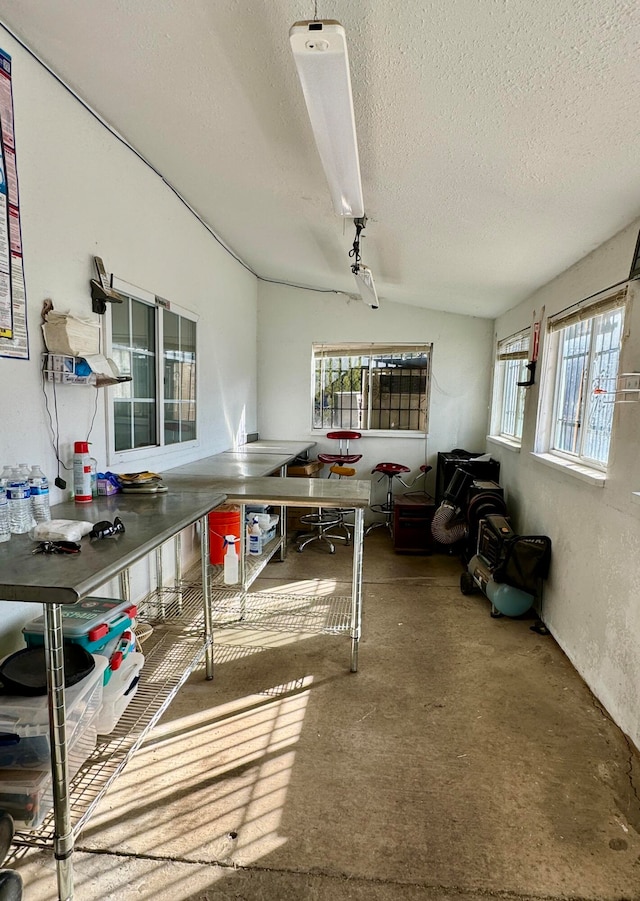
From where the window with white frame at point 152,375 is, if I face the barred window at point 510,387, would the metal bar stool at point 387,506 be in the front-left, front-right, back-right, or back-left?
front-left

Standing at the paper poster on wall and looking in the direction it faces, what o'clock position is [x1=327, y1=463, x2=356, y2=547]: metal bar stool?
The metal bar stool is roughly at 11 o'clock from the paper poster on wall.

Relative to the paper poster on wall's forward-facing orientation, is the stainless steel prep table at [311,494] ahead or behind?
ahead

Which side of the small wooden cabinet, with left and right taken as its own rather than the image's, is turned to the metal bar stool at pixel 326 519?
right

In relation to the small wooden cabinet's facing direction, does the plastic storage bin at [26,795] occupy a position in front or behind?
in front

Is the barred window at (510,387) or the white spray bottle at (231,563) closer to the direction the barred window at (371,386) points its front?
the white spray bottle

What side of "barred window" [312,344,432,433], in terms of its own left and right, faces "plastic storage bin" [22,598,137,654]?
front

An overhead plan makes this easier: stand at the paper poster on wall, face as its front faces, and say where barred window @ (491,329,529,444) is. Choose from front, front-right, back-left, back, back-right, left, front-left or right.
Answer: front

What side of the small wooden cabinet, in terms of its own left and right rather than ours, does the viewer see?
front

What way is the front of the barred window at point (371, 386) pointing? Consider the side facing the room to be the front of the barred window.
toward the camera

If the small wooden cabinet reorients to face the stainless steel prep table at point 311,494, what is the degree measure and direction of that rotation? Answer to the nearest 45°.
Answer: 0° — it already faces it

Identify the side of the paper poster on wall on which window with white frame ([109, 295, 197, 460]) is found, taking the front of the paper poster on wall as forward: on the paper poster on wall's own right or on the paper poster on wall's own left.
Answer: on the paper poster on wall's own left

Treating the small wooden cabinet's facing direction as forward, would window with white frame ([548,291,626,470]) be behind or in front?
in front
